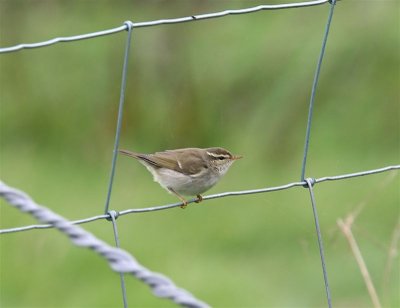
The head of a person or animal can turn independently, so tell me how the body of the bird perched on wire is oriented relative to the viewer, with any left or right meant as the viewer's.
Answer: facing to the right of the viewer
